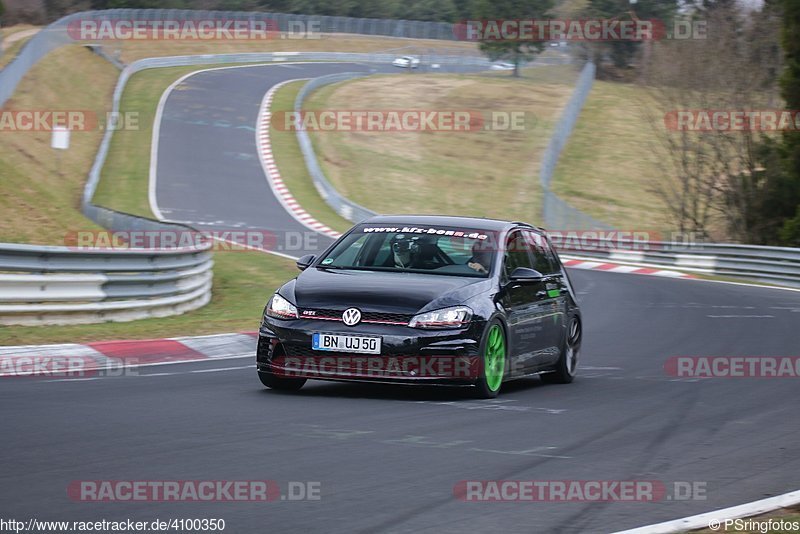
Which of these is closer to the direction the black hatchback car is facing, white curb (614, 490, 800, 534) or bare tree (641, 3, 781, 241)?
the white curb

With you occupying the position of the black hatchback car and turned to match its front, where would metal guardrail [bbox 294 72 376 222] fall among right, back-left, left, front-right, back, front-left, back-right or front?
back-right

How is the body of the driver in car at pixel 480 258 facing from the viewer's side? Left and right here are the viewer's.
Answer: facing the viewer and to the left of the viewer

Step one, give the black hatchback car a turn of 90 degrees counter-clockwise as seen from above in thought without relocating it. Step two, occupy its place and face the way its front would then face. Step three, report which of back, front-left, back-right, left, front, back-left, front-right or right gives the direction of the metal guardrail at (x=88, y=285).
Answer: back

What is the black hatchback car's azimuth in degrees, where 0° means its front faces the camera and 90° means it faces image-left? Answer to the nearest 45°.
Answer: approximately 45°

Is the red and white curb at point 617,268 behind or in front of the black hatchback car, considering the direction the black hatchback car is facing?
behind

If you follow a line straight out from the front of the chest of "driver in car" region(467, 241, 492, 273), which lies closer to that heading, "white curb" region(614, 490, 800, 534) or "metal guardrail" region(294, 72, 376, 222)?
the white curb

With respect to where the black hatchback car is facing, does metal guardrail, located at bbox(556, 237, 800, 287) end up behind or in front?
behind

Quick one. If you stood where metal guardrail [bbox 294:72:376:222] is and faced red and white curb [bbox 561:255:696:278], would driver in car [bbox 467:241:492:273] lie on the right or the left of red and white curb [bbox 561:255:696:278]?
right

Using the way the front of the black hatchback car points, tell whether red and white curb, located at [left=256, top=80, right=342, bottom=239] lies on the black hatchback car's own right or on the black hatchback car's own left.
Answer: on the black hatchback car's own right

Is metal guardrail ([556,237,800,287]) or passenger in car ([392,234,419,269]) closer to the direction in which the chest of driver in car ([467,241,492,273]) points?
the passenger in car
